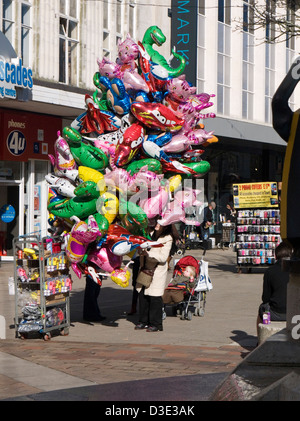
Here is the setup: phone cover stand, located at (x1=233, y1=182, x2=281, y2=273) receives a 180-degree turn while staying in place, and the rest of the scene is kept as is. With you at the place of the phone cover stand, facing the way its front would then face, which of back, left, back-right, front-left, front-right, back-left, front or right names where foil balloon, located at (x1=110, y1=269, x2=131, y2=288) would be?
back

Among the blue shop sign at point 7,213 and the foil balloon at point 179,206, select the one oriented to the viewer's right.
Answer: the foil balloon

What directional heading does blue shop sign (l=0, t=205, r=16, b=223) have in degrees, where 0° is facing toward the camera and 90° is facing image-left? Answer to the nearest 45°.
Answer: approximately 0°

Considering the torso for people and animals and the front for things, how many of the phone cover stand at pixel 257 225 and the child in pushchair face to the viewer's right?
0

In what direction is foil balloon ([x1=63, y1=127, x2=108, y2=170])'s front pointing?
to the viewer's left

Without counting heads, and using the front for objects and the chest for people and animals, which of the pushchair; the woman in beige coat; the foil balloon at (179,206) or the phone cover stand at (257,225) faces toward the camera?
the phone cover stand

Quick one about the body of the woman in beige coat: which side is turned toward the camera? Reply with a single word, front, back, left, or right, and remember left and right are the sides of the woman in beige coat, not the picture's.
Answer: left
